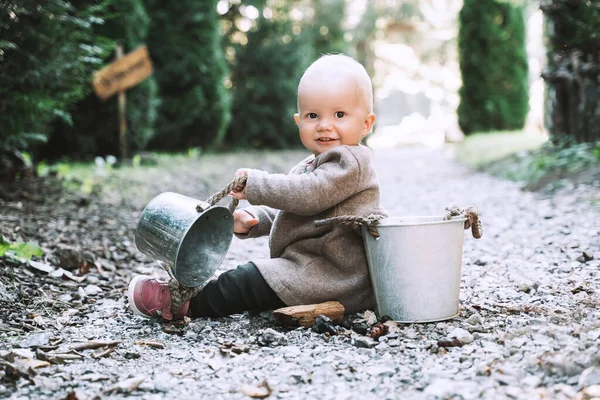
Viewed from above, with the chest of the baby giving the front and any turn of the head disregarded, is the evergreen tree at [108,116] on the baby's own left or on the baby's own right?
on the baby's own right

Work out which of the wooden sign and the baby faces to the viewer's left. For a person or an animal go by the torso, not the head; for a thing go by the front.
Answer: the baby

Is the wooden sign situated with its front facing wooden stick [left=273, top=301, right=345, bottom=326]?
yes

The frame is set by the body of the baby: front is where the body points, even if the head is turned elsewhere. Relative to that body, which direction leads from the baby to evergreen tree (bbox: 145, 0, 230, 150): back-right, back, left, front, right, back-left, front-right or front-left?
right

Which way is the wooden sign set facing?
toward the camera

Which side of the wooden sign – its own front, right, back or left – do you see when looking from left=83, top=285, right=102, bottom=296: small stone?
front

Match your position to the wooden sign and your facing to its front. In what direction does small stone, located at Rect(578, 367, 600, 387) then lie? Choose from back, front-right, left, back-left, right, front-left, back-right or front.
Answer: front

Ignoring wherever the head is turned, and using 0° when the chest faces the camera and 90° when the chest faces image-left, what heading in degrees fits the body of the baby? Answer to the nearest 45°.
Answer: approximately 90°

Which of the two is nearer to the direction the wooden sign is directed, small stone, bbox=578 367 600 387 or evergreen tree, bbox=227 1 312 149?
the small stone

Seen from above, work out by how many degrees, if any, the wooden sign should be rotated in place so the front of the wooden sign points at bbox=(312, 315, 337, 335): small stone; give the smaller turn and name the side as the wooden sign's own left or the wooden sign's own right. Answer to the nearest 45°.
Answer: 0° — it already faces it

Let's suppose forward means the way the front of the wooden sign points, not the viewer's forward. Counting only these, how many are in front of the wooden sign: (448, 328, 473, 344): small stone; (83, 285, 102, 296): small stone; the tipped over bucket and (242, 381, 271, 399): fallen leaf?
4
